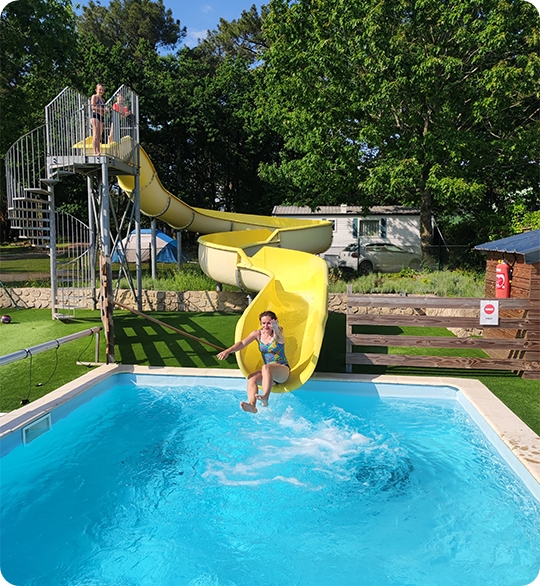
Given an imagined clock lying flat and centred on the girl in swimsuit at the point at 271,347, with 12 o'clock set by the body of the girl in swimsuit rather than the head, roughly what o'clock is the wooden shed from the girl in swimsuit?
The wooden shed is roughly at 7 o'clock from the girl in swimsuit.

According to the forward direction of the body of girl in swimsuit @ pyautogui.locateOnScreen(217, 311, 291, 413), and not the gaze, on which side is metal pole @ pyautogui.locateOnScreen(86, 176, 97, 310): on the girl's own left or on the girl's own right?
on the girl's own right

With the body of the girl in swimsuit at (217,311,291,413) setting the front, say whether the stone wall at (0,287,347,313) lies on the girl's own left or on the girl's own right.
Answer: on the girl's own right

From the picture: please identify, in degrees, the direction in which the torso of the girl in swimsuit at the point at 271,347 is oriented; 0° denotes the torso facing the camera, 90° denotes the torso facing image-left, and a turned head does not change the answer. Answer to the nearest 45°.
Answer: approximately 45°

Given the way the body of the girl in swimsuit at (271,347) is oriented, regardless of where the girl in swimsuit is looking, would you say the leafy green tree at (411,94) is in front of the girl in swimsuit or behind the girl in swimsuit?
behind

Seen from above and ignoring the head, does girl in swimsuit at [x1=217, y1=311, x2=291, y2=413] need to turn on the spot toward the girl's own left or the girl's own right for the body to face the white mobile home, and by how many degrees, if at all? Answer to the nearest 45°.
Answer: approximately 135° to the girl's own right

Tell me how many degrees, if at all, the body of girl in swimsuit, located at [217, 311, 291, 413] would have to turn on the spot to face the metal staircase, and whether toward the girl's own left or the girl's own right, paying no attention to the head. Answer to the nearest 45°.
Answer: approximately 90° to the girl's own right

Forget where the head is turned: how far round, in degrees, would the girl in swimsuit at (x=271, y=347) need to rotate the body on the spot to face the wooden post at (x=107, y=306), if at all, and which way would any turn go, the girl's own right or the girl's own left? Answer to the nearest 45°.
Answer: approximately 90° to the girl's own right
